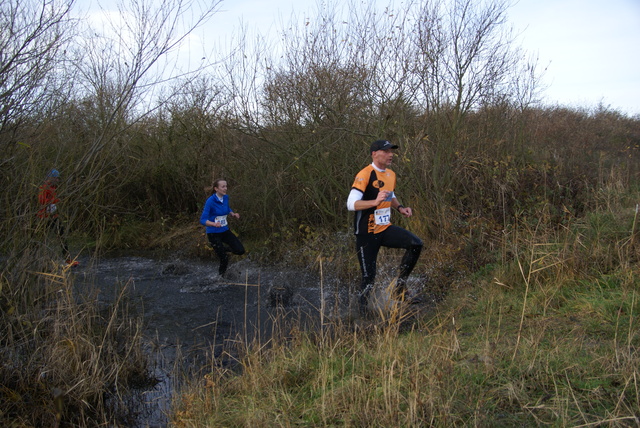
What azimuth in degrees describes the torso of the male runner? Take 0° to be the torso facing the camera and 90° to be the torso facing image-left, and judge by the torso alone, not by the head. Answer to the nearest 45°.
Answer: approximately 315°

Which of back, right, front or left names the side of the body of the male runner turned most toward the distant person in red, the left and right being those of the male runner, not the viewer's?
right
